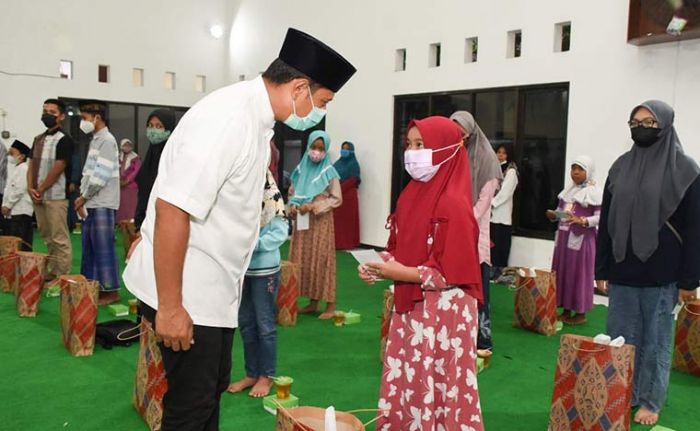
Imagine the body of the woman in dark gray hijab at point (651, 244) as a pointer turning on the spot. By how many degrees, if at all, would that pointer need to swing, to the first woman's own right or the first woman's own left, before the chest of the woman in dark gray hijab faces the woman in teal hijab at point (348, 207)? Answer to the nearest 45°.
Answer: approximately 90° to the first woman's own right

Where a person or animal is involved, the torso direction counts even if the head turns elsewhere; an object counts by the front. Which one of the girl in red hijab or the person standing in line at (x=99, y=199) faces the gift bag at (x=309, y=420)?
the girl in red hijab

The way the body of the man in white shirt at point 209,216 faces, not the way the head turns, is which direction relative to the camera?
to the viewer's right

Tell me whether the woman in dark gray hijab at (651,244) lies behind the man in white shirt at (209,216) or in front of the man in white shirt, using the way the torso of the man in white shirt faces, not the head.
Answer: in front

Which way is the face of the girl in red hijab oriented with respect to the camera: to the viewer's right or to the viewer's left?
to the viewer's left

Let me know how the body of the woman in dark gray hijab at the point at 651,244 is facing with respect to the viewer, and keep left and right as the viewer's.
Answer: facing the viewer and to the left of the viewer

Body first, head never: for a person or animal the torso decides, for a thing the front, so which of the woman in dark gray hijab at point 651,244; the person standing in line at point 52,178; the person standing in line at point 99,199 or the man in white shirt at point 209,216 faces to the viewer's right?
the man in white shirt

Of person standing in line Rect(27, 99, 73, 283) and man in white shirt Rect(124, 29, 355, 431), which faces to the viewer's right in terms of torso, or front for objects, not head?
the man in white shirt

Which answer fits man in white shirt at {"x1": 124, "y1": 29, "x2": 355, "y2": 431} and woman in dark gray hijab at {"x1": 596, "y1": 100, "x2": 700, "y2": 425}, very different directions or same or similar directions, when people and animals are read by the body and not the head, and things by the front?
very different directions

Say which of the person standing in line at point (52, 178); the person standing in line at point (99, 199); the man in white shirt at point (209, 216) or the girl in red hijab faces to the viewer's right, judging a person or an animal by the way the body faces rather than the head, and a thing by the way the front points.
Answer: the man in white shirt
